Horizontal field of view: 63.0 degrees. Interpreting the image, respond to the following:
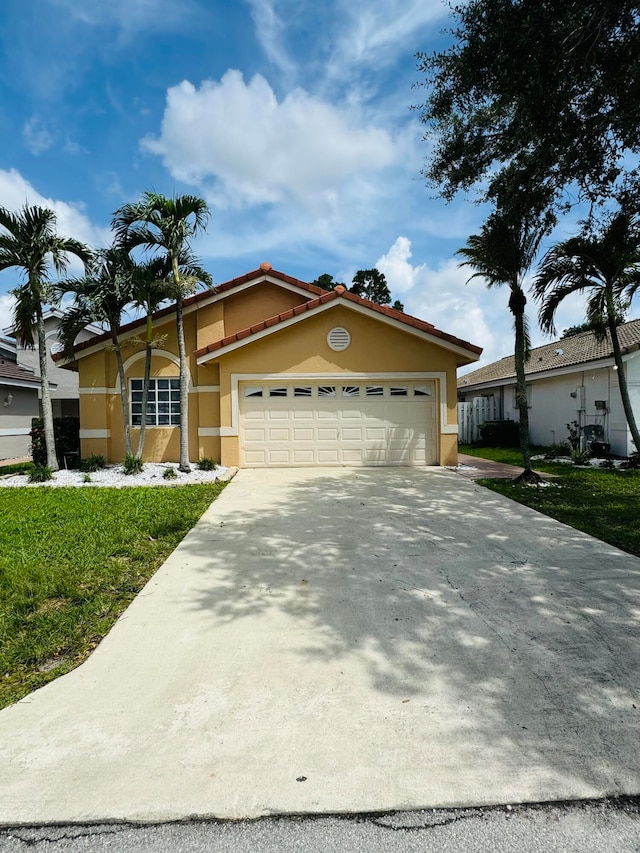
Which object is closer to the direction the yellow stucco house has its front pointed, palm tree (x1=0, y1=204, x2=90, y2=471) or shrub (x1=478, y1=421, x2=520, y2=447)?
the palm tree

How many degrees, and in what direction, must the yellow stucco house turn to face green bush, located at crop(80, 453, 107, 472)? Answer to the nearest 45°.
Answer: approximately 90° to its right

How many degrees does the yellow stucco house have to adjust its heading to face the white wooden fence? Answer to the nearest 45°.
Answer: approximately 135° to its left

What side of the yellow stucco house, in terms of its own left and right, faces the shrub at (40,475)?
right

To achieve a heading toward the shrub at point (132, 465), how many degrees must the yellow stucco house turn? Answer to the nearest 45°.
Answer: approximately 90° to its right

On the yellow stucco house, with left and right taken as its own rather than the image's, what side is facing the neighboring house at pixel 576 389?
left

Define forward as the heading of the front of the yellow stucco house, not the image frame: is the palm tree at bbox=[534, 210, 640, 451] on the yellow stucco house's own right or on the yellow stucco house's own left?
on the yellow stucco house's own left

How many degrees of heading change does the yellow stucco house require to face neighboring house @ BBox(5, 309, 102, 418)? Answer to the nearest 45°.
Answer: approximately 135° to its right

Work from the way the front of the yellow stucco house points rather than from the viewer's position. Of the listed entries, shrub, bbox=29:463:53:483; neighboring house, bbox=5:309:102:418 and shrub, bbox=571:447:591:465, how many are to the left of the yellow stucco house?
1

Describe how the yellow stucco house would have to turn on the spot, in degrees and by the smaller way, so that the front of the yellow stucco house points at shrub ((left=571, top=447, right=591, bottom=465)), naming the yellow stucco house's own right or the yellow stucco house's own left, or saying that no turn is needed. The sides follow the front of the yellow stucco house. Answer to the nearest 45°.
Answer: approximately 90° to the yellow stucco house's own left

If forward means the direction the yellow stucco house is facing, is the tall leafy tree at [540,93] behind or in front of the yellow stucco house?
in front

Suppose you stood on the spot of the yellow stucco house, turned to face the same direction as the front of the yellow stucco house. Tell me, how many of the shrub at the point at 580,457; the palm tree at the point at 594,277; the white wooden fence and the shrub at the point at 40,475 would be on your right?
1

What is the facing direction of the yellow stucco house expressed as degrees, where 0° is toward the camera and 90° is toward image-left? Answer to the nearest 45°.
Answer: approximately 0°
